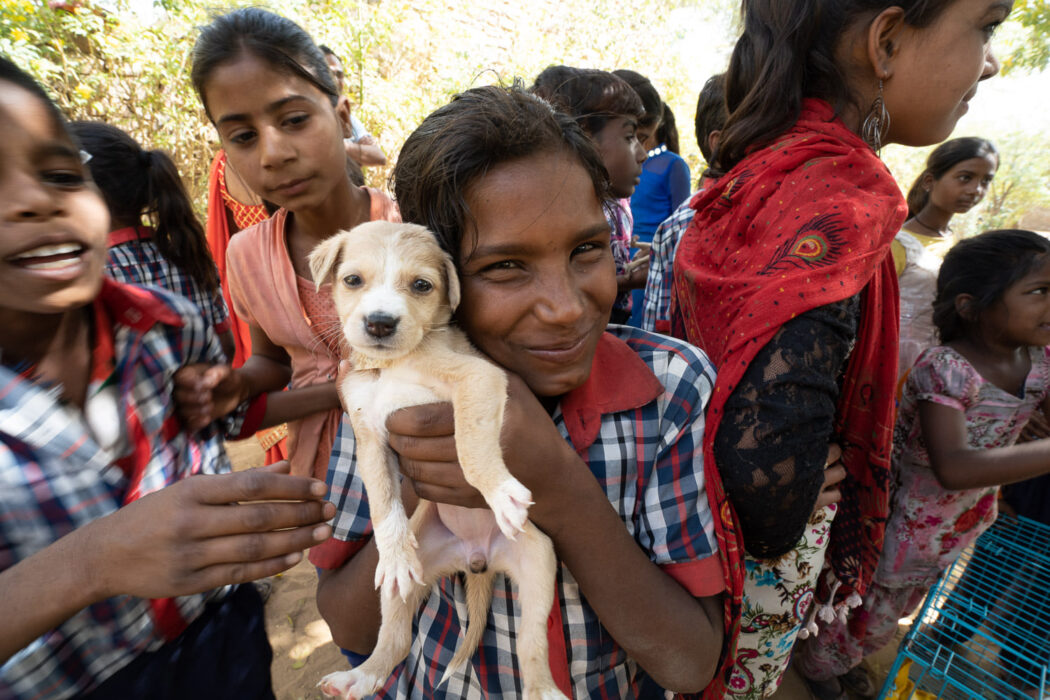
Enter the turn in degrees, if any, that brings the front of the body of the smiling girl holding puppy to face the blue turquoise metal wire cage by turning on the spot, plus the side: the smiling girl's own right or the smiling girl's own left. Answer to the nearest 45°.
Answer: approximately 90° to the smiling girl's own left

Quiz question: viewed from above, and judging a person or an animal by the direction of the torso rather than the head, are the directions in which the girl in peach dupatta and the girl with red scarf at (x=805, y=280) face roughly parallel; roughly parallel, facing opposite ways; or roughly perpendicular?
roughly perpendicular

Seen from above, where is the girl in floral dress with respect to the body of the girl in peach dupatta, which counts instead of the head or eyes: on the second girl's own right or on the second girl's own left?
on the second girl's own left

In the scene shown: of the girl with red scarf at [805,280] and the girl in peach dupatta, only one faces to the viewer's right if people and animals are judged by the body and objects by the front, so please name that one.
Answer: the girl with red scarf

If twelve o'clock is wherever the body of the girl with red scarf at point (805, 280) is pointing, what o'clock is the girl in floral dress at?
The girl in floral dress is roughly at 10 o'clock from the girl with red scarf.

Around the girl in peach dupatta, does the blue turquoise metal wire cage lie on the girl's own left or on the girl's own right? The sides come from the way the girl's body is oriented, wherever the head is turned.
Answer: on the girl's own left

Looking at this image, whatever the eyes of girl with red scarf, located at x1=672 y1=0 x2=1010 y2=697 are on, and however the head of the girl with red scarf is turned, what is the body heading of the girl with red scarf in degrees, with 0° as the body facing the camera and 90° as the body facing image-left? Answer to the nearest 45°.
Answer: approximately 270°

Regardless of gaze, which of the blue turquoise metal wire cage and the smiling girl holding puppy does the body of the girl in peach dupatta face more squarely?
the smiling girl holding puppy

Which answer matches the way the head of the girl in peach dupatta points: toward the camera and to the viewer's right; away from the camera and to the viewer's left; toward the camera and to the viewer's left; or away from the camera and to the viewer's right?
toward the camera and to the viewer's right
